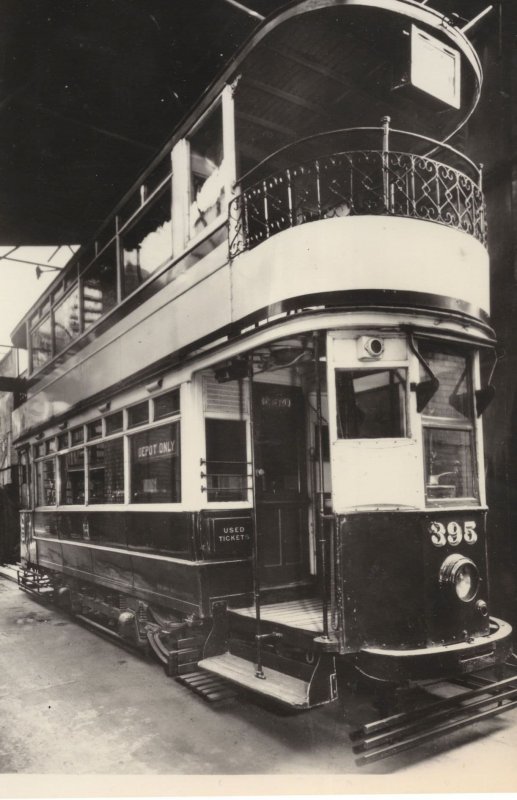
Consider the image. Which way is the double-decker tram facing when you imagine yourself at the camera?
facing the viewer and to the right of the viewer
